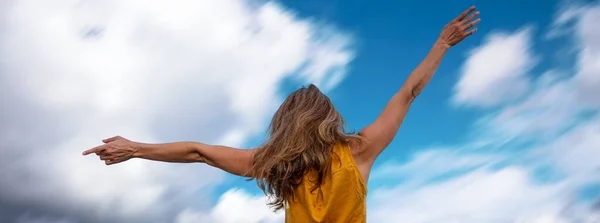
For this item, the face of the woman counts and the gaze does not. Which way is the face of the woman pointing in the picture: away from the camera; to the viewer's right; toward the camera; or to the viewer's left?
away from the camera

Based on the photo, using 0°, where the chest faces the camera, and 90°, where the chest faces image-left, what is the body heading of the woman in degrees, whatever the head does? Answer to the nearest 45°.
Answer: approximately 180°
